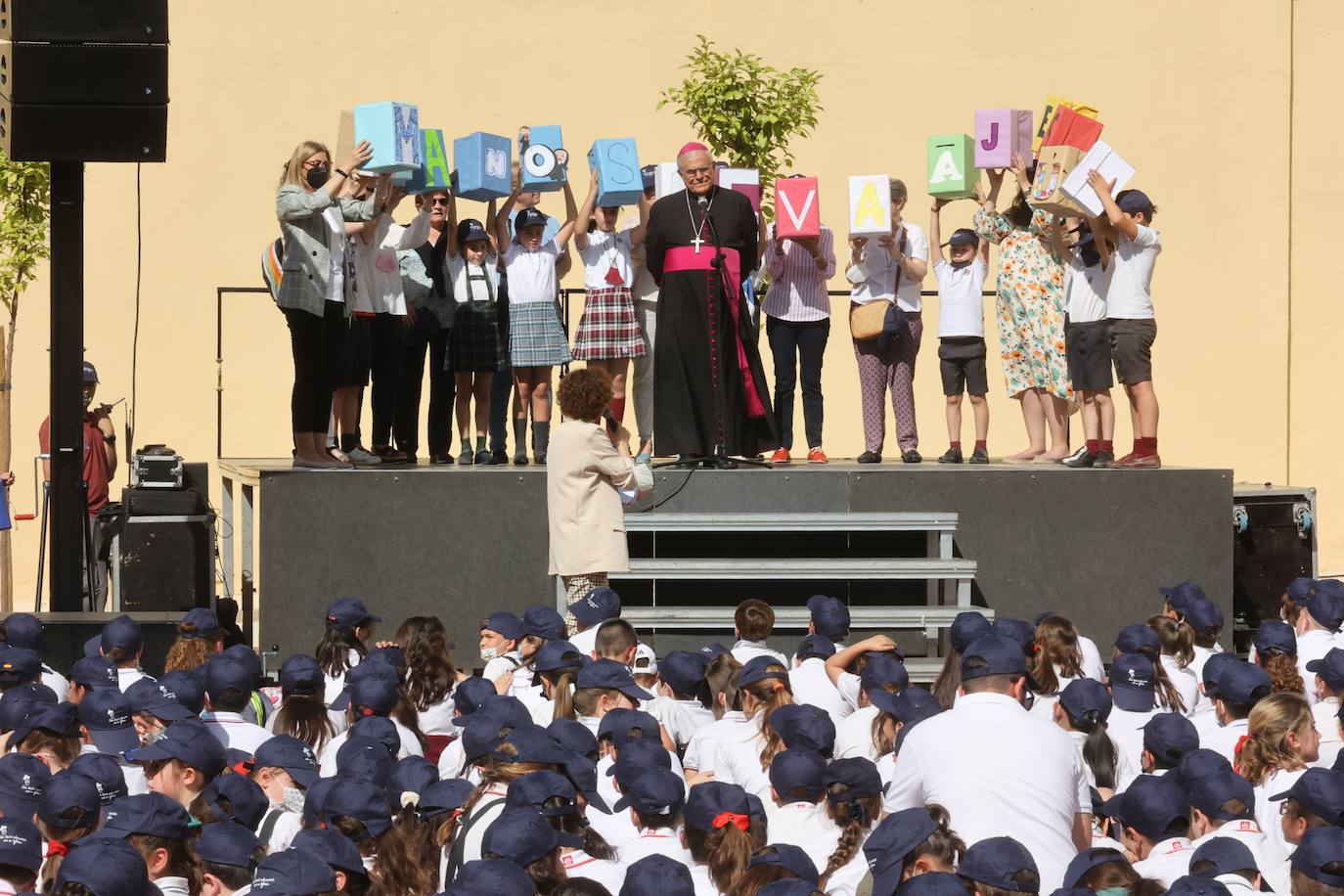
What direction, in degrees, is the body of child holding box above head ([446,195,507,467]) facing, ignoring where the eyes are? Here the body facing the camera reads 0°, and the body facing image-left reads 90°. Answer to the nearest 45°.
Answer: approximately 0°

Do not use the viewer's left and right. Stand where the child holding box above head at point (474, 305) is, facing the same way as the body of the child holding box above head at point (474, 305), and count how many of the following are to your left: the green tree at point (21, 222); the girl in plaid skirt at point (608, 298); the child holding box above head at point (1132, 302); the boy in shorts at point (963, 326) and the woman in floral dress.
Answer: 4

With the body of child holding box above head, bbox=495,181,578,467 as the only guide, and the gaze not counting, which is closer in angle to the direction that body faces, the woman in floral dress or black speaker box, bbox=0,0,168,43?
the black speaker box

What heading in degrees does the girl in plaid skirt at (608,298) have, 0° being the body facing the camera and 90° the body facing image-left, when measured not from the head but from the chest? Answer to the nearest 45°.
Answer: approximately 0°

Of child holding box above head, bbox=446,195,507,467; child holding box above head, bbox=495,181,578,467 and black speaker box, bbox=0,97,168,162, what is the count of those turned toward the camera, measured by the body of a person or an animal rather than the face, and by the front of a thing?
3

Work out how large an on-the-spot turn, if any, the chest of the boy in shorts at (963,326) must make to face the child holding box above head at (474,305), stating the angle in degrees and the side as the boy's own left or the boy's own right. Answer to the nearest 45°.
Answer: approximately 90° to the boy's own right

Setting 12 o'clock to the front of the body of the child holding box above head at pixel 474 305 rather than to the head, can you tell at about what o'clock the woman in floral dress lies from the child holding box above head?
The woman in floral dress is roughly at 9 o'clock from the child holding box above head.

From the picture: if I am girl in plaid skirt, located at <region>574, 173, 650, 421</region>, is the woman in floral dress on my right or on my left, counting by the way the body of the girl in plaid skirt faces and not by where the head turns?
on my left

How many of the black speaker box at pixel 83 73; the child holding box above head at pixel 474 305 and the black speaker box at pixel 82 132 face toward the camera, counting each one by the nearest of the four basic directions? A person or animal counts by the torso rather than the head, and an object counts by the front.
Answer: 3

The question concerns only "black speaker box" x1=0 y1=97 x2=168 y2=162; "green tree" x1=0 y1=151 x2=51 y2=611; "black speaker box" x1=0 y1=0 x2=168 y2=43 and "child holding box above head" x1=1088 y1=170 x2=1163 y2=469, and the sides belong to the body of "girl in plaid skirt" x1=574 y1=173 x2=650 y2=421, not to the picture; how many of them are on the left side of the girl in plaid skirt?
1

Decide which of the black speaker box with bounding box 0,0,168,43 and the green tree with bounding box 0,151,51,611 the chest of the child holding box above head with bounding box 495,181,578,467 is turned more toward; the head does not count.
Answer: the black speaker box

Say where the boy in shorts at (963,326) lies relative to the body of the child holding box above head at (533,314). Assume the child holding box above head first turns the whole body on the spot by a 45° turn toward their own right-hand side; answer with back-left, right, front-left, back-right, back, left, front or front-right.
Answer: back-left
